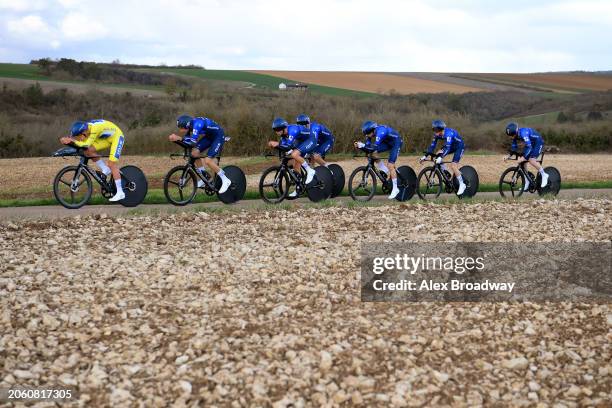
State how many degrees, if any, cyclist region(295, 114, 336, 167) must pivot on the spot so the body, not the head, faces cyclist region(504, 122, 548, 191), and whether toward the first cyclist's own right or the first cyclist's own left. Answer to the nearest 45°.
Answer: approximately 180°

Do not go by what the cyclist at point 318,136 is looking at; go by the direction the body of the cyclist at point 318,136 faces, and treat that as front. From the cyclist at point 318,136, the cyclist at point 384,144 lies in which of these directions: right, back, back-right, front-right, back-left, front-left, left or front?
back

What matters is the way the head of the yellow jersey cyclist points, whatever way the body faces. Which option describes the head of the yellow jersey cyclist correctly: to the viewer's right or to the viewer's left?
to the viewer's left

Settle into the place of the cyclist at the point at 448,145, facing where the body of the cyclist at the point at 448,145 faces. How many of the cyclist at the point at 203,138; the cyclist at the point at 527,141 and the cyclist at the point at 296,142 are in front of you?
2

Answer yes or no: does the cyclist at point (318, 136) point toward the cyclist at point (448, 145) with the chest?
no

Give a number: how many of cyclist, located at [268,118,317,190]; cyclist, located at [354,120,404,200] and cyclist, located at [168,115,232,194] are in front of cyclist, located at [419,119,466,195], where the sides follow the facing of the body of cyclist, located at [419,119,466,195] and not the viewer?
3

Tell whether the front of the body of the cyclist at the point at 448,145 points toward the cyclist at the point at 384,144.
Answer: yes

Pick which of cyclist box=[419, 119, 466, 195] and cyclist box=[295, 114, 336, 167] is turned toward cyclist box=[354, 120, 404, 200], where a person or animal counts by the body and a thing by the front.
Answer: cyclist box=[419, 119, 466, 195]

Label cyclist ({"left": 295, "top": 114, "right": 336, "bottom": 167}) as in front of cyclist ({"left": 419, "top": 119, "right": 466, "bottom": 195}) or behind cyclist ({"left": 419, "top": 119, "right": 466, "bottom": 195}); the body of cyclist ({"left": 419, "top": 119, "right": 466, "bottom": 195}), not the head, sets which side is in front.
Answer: in front

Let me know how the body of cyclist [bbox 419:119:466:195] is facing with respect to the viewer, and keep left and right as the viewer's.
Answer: facing the viewer and to the left of the viewer

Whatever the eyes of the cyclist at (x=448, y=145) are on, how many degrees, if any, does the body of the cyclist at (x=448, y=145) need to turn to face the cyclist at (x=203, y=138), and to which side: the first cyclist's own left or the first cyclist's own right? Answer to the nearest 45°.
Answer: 0° — they already face them

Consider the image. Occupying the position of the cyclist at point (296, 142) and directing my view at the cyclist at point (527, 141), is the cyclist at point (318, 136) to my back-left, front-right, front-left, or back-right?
front-left

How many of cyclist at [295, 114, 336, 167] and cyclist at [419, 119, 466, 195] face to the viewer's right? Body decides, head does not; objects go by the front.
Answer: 0

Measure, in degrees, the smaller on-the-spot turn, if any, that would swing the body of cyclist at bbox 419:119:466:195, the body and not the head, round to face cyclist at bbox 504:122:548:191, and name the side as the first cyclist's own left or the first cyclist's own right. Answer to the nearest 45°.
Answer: approximately 135° to the first cyclist's own left

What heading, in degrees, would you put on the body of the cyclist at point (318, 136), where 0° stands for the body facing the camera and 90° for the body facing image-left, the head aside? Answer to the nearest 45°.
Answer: approximately 90°
